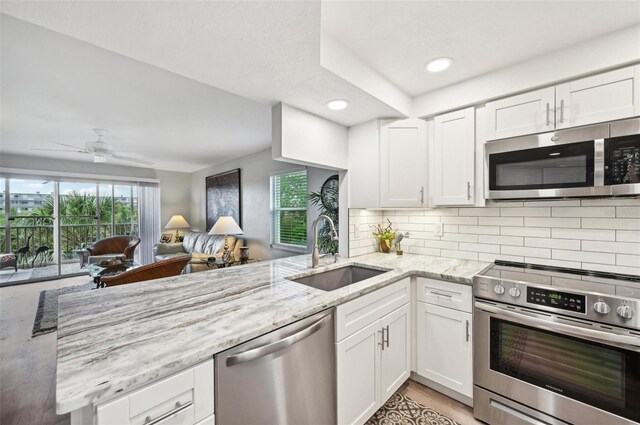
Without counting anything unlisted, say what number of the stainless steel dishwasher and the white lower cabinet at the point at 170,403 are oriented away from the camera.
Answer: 0

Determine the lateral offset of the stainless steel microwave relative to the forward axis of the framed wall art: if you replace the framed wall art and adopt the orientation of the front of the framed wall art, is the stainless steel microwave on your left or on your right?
on your left

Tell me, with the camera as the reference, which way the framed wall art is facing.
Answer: facing the viewer and to the left of the viewer

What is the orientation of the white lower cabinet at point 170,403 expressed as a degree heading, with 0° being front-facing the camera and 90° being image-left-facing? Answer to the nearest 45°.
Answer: approximately 315°

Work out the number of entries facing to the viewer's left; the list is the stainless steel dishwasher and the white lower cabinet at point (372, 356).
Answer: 0

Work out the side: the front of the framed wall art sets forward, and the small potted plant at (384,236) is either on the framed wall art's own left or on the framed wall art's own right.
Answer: on the framed wall art's own left

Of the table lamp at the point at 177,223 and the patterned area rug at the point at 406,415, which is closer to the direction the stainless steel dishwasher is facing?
the patterned area rug

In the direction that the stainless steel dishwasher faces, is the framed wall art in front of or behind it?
behind

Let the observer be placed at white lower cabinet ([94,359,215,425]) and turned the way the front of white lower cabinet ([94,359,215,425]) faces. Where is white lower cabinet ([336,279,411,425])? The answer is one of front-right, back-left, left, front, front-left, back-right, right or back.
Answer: front-left

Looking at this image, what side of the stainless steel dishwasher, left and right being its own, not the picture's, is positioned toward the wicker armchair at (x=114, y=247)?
back

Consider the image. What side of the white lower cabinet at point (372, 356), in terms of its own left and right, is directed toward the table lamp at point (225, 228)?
back
